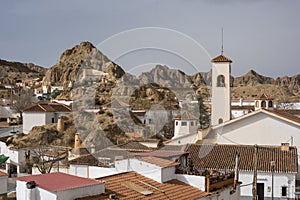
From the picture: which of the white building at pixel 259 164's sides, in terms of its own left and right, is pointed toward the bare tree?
right

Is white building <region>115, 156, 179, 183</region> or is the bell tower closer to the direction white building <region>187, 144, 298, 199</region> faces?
the white building

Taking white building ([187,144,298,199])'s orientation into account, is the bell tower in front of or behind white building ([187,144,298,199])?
behind

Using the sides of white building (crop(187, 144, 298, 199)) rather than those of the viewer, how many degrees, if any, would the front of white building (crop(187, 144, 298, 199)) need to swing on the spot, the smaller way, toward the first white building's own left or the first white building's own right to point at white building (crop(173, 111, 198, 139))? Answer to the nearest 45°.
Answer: approximately 135° to the first white building's own right

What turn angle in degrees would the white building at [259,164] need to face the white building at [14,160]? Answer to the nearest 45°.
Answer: approximately 90° to its right

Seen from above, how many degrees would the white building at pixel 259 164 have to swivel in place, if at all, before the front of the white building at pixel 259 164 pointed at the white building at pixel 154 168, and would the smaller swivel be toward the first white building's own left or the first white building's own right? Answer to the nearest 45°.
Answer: approximately 45° to the first white building's own right

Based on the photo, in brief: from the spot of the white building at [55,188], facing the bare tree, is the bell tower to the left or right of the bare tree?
right
